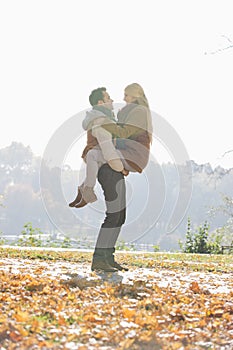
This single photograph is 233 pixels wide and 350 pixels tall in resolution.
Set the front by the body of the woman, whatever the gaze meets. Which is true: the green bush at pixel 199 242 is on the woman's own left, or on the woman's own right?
on the woman's own right

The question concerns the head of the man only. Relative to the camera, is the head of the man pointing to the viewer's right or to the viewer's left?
to the viewer's right

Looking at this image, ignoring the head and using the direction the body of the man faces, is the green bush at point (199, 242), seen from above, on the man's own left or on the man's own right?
on the man's own left

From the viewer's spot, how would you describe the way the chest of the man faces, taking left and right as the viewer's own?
facing to the right of the viewer

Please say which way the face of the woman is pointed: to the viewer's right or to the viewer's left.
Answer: to the viewer's left

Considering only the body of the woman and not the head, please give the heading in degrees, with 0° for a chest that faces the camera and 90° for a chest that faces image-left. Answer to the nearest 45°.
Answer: approximately 90°
